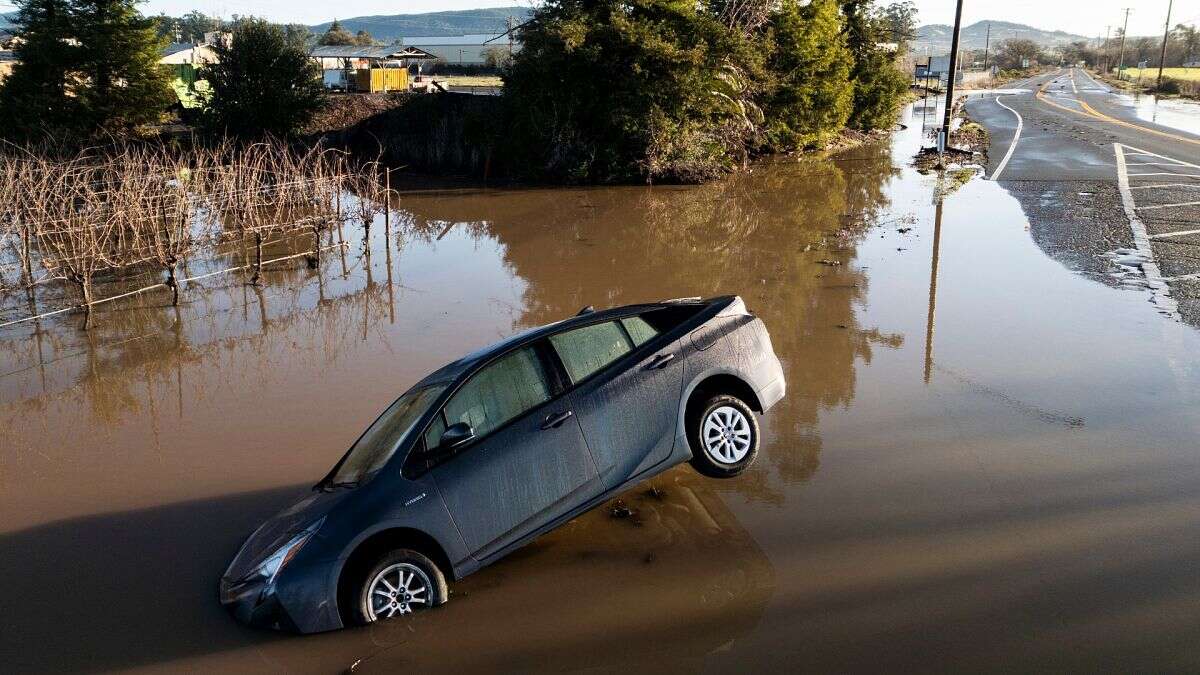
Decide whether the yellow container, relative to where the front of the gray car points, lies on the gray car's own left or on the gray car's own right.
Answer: on the gray car's own right

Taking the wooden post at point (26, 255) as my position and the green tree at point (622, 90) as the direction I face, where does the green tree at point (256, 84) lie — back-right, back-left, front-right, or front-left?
front-left

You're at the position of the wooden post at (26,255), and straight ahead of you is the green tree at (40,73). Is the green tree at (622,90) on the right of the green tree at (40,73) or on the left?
right

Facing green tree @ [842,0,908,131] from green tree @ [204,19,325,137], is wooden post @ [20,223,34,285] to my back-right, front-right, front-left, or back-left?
back-right

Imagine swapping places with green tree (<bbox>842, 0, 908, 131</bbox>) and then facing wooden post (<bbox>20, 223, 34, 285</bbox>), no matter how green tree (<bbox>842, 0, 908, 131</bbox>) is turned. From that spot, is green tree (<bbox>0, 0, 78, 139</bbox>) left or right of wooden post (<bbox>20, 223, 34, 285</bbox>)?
right

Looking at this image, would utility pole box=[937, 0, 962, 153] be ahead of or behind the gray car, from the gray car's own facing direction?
behind

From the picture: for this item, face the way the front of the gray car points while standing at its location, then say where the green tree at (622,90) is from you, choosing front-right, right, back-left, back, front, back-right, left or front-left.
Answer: back-right

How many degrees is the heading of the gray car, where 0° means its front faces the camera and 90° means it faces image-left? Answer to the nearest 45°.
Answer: approximately 45°

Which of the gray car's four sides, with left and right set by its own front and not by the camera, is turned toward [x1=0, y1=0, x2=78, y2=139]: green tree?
right

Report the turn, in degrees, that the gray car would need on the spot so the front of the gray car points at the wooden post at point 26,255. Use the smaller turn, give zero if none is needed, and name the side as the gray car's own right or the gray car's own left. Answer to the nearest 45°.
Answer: approximately 90° to the gray car's own right

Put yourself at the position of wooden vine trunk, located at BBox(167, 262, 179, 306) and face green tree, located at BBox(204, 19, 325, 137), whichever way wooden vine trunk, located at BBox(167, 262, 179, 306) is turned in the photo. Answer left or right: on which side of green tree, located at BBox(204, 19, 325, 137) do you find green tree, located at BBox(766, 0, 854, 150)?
right
